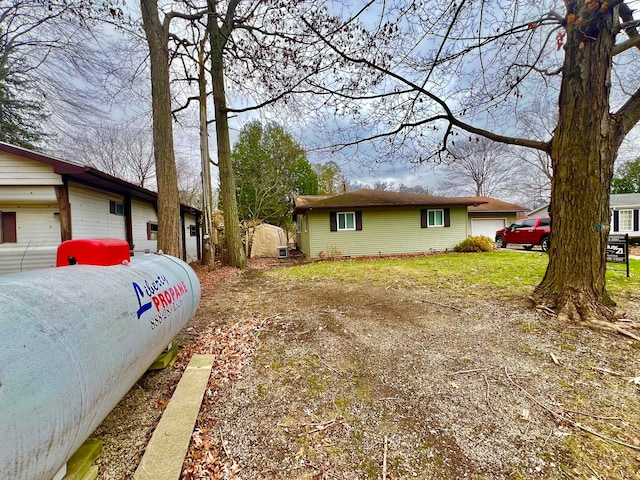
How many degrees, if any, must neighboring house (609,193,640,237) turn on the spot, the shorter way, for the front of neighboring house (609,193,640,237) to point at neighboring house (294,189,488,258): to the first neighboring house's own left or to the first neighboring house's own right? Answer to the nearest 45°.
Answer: approximately 45° to the first neighboring house's own right

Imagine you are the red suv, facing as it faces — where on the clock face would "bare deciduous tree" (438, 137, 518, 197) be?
The bare deciduous tree is roughly at 1 o'clock from the red suv.

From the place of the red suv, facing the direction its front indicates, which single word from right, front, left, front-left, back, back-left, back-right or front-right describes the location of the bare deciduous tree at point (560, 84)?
back-left

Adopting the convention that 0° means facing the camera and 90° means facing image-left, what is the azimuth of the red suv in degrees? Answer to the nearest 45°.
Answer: approximately 135°

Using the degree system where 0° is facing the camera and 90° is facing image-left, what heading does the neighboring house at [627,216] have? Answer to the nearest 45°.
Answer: approximately 0°

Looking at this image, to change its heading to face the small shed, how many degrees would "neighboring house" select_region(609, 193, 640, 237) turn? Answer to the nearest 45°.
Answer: approximately 45° to its right

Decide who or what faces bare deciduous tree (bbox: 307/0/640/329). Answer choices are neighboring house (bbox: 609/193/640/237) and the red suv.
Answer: the neighboring house

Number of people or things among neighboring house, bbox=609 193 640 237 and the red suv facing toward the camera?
1

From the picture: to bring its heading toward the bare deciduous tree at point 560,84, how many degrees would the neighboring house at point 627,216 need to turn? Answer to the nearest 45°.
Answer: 0° — it already faces it
